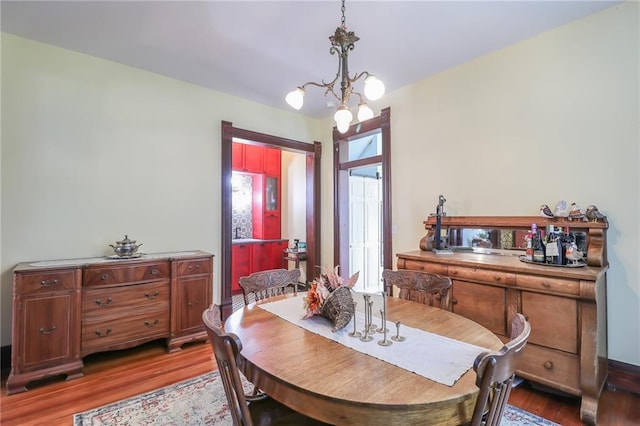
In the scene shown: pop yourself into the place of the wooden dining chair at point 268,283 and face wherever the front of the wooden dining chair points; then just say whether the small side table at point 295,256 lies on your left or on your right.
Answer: on your left

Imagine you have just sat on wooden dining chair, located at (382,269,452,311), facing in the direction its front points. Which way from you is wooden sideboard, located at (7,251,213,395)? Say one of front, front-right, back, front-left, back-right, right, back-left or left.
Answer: front-right

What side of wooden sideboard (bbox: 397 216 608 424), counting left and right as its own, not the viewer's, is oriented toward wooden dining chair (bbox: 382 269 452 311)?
front

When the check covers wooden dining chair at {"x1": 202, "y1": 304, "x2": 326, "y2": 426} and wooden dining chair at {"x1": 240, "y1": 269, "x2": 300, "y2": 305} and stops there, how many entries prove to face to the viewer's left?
0

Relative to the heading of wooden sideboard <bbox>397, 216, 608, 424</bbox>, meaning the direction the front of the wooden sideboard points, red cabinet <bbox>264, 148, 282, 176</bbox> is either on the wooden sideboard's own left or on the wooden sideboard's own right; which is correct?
on the wooden sideboard's own right

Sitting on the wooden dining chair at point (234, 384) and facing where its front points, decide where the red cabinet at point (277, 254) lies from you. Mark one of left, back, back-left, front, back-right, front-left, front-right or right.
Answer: front-left

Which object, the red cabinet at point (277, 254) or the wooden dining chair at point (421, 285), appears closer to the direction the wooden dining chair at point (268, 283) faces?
the wooden dining chair

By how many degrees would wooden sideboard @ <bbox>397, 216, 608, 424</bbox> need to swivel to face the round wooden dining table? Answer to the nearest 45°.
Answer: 0° — it already faces it

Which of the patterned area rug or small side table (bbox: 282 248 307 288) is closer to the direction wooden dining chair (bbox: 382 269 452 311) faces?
the patterned area rug

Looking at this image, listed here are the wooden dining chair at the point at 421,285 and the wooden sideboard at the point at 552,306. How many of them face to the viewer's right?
0

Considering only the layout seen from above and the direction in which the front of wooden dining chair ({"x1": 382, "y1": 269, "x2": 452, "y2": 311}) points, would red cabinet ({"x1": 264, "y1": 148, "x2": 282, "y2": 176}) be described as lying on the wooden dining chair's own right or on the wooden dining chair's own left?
on the wooden dining chair's own right

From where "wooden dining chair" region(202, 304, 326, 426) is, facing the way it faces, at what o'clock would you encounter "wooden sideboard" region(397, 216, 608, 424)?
The wooden sideboard is roughly at 1 o'clock from the wooden dining chair.

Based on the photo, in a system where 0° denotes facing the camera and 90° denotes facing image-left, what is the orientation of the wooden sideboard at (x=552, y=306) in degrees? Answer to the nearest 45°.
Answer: approximately 45°

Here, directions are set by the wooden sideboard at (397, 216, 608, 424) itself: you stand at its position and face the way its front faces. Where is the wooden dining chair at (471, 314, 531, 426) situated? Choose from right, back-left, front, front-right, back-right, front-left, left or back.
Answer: front-left

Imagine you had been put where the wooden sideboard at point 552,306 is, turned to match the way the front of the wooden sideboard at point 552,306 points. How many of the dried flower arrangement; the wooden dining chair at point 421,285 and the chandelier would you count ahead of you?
3

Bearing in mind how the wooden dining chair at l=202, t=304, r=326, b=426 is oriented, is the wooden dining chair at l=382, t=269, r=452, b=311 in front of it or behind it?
in front

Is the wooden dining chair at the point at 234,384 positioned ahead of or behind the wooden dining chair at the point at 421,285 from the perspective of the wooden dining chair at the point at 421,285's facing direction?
ahead

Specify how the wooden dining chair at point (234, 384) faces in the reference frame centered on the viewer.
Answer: facing away from the viewer and to the right of the viewer
